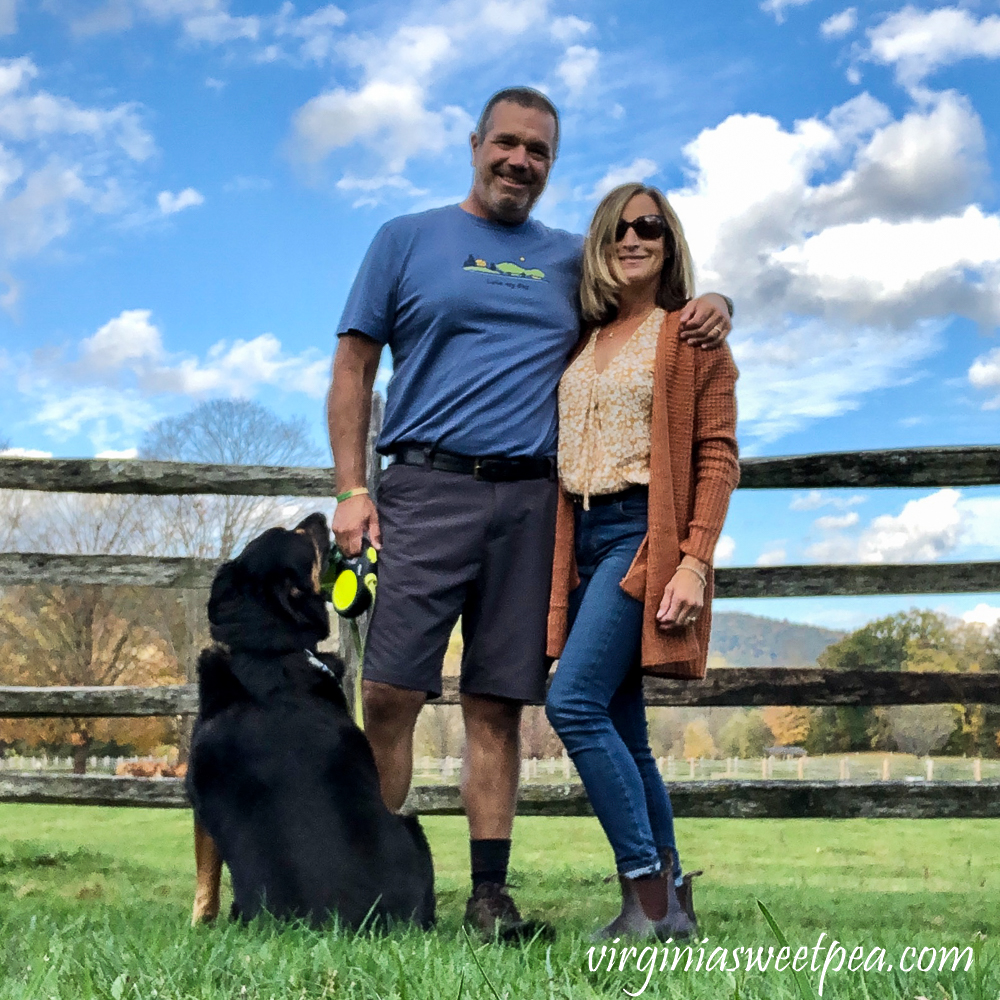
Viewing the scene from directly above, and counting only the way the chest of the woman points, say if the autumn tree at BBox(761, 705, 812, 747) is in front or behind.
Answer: behind

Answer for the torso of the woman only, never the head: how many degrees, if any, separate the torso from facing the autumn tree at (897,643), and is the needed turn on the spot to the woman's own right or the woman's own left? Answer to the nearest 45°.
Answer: approximately 135° to the woman's own right

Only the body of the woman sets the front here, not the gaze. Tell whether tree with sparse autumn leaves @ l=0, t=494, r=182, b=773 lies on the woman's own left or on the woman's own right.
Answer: on the woman's own right

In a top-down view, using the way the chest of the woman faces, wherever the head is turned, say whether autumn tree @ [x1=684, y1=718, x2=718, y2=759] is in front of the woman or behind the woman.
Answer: behind

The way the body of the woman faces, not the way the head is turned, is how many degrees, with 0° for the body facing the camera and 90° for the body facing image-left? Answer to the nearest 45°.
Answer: approximately 45°

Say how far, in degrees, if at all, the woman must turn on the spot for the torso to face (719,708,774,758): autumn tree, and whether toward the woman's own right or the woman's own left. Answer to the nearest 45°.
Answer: approximately 135° to the woman's own right
